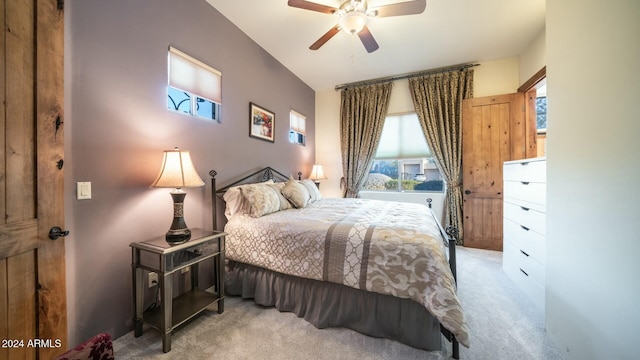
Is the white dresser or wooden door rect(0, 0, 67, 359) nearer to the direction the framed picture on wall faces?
the white dresser

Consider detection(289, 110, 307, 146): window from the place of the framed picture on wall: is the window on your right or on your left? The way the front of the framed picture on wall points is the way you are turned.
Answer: on your left

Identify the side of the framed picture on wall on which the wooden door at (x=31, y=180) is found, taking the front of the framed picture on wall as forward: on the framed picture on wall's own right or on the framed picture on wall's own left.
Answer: on the framed picture on wall's own right

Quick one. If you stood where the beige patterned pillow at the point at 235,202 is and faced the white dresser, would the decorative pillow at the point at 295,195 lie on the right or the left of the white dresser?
left

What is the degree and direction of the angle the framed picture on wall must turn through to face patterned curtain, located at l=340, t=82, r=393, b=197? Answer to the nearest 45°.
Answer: approximately 45° to its left

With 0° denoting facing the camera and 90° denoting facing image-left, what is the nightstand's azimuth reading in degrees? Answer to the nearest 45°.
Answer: approximately 315°

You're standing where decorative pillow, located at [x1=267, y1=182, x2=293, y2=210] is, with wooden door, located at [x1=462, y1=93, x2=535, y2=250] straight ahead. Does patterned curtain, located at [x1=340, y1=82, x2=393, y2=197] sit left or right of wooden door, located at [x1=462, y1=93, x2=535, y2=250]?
left

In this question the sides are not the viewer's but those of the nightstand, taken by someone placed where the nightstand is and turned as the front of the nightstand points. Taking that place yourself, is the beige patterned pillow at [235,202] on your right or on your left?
on your left

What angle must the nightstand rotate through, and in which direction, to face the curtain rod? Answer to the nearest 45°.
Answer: approximately 45° to its left
